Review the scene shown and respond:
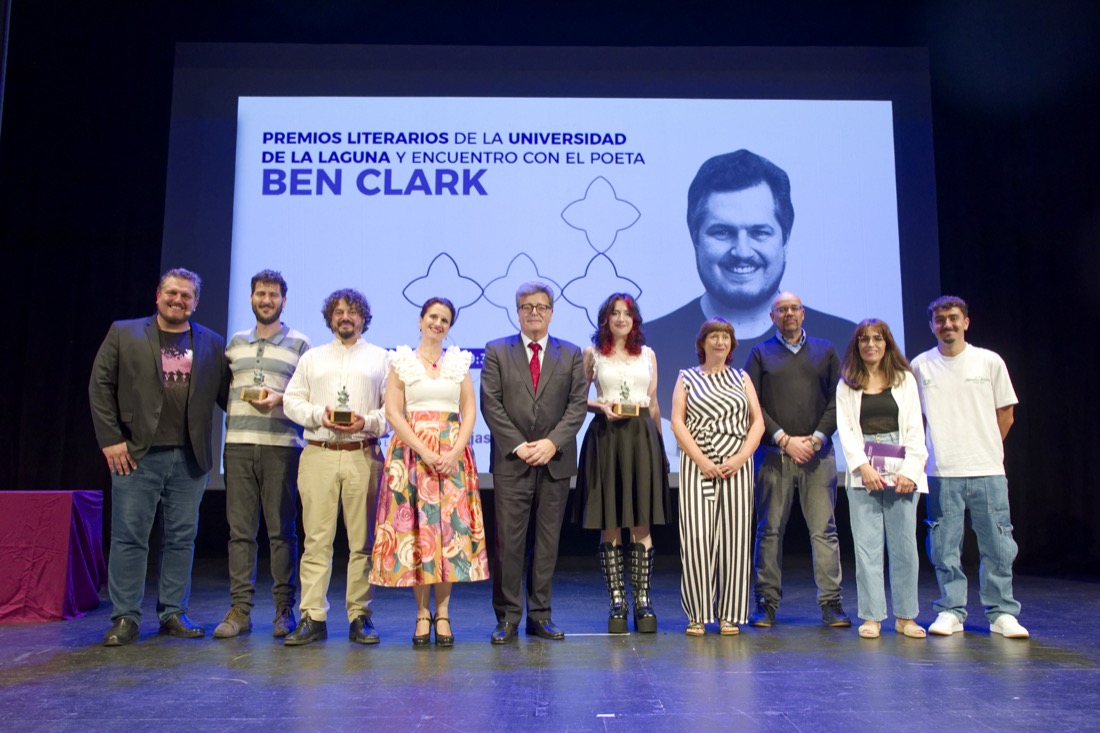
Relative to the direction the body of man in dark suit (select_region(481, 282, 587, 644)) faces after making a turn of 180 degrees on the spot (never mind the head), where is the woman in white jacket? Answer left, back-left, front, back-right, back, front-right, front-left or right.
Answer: right

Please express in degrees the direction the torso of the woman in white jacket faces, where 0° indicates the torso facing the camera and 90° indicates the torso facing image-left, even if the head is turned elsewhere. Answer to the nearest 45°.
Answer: approximately 0°

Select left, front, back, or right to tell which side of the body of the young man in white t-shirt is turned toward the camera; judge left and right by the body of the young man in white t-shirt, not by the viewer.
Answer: front

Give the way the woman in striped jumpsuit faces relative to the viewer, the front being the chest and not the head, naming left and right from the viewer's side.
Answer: facing the viewer

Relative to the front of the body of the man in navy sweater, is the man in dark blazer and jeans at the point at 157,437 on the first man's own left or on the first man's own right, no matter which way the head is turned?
on the first man's own right

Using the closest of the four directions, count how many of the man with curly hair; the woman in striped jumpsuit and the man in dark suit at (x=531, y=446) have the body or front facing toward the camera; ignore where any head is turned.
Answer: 3

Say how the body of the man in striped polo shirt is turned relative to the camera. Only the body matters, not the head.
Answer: toward the camera

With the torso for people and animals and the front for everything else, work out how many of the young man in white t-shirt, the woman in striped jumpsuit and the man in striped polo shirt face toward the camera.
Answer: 3

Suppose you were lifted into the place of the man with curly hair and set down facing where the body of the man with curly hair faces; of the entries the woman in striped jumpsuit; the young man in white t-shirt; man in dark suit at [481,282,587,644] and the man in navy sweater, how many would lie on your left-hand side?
4

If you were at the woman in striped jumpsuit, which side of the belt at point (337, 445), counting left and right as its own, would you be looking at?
left

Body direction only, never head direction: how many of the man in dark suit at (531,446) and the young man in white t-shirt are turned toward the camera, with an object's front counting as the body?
2

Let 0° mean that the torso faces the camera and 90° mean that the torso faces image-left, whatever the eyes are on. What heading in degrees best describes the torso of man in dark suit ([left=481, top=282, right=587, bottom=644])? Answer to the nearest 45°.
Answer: approximately 0°

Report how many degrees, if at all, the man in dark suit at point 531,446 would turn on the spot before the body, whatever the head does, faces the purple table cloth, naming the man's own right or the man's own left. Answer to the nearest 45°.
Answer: approximately 90° to the man's own right

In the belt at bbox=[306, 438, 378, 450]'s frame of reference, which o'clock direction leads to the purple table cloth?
The purple table cloth is roughly at 4 o'clock from the belt.

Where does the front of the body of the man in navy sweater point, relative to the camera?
toward the camera
